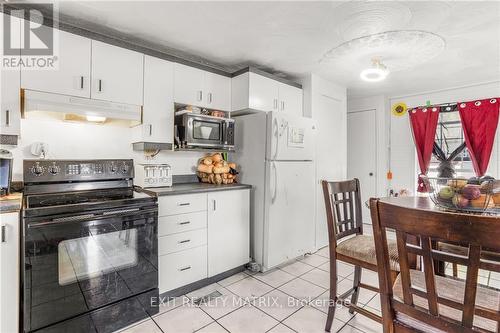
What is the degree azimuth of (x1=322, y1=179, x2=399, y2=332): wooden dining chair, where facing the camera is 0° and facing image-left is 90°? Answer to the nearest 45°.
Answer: approximately 315°

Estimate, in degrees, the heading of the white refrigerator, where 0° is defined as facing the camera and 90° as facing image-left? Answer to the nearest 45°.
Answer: approximately 315°

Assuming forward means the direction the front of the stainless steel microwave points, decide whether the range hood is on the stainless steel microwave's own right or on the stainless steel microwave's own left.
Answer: on the stainless steel microwave's own right

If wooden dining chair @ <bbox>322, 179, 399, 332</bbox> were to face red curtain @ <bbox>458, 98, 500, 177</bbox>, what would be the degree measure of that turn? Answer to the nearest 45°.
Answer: approximately 90° to its left

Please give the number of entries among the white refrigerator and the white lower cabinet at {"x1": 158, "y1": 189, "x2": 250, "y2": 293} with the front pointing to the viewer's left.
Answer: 0

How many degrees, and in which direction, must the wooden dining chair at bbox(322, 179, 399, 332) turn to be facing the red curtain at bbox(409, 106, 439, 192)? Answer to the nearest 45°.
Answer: approximately 135° to its left

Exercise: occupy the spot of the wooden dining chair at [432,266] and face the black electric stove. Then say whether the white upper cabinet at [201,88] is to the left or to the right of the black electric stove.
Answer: right

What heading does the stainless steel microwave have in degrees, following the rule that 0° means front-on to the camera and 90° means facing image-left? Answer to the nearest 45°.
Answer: approximately 315°

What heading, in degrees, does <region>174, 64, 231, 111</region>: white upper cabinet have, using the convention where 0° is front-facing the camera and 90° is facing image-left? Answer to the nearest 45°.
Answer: approximately 315°
